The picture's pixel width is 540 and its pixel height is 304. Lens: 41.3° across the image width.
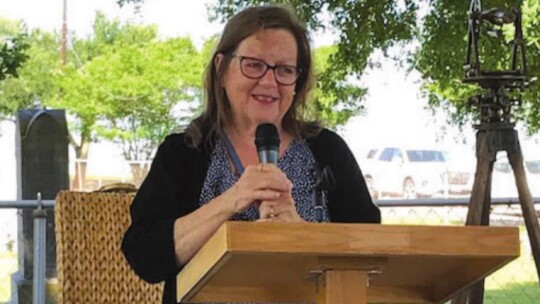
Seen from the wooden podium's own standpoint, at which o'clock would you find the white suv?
The white suv is roughly at 6 o'clock from the wooden podium.

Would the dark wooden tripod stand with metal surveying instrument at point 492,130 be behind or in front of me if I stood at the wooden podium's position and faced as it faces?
behind

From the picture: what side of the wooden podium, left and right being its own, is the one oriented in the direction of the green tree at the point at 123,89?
back

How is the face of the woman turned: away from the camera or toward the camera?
toward the camera
